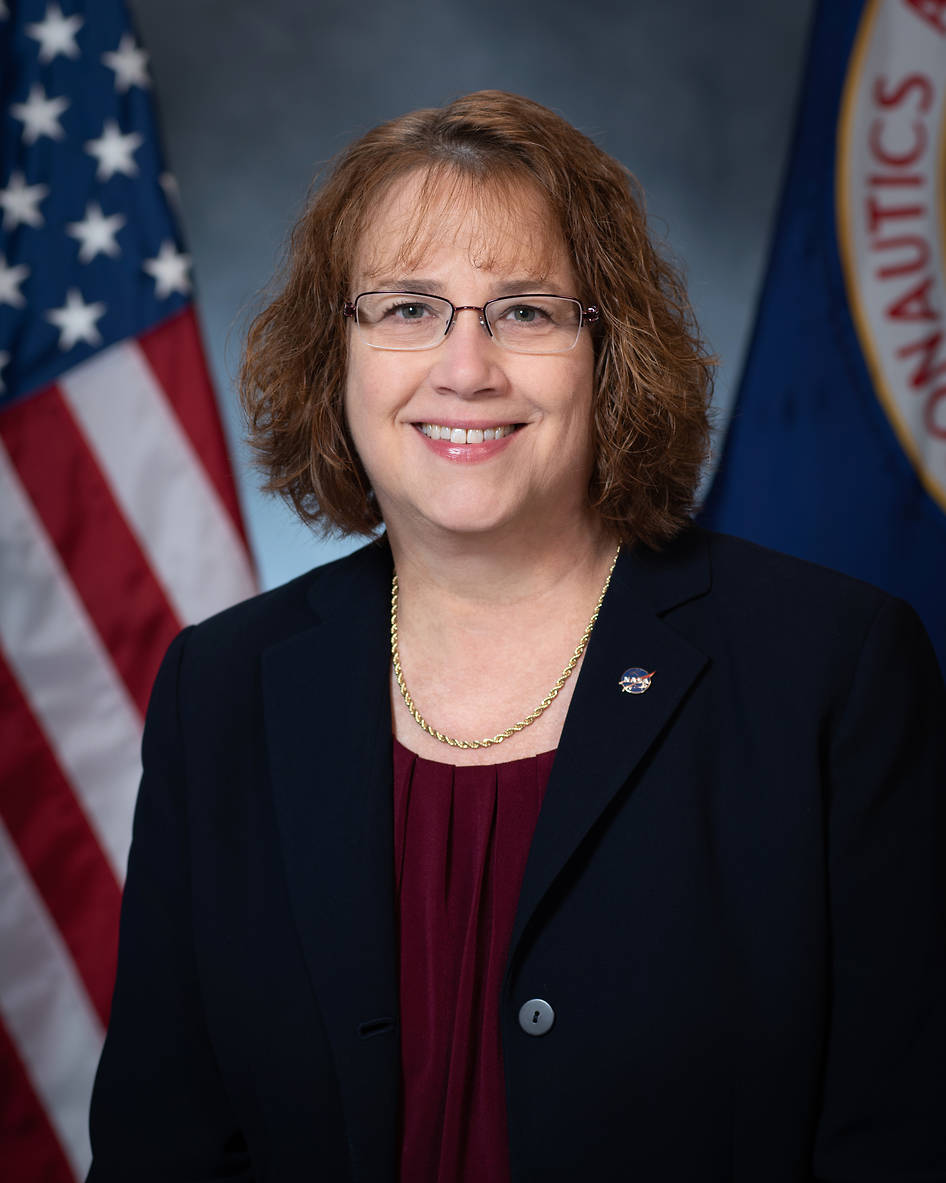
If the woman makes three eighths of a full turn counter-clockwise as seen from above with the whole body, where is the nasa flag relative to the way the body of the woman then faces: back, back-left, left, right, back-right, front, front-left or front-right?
front

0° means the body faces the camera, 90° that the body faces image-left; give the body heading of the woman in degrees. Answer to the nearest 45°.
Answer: approximately 0°
